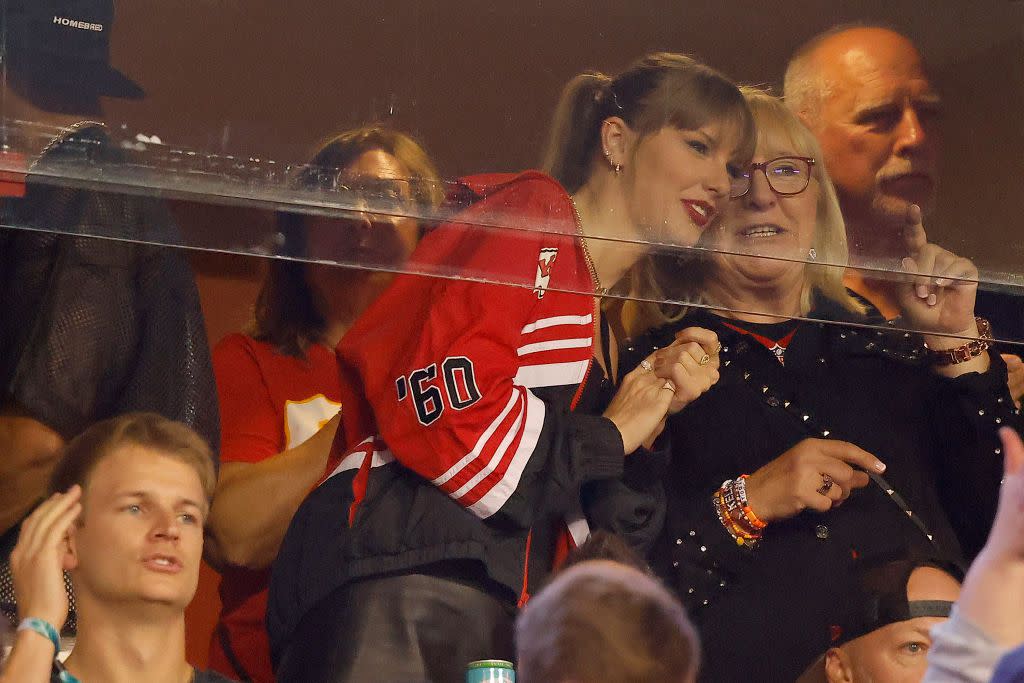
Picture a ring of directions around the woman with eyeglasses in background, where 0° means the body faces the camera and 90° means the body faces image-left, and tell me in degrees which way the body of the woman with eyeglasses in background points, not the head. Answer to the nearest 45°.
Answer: approximately 315°

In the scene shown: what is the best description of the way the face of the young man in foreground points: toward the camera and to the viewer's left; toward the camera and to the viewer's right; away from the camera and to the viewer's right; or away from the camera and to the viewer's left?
toward the camera and to the viewer's right

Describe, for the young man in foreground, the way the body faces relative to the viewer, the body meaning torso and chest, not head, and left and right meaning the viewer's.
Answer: facing the viewer and to the right of the viewer

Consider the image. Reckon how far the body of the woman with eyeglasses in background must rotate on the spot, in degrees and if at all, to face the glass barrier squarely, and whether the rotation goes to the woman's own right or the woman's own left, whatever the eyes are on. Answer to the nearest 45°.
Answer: approximately 45° to the woman's own right

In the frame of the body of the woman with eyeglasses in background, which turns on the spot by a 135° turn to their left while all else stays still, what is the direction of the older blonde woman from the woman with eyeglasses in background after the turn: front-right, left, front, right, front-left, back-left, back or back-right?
right

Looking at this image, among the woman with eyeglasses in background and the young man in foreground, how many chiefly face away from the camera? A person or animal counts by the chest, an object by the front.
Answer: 0
